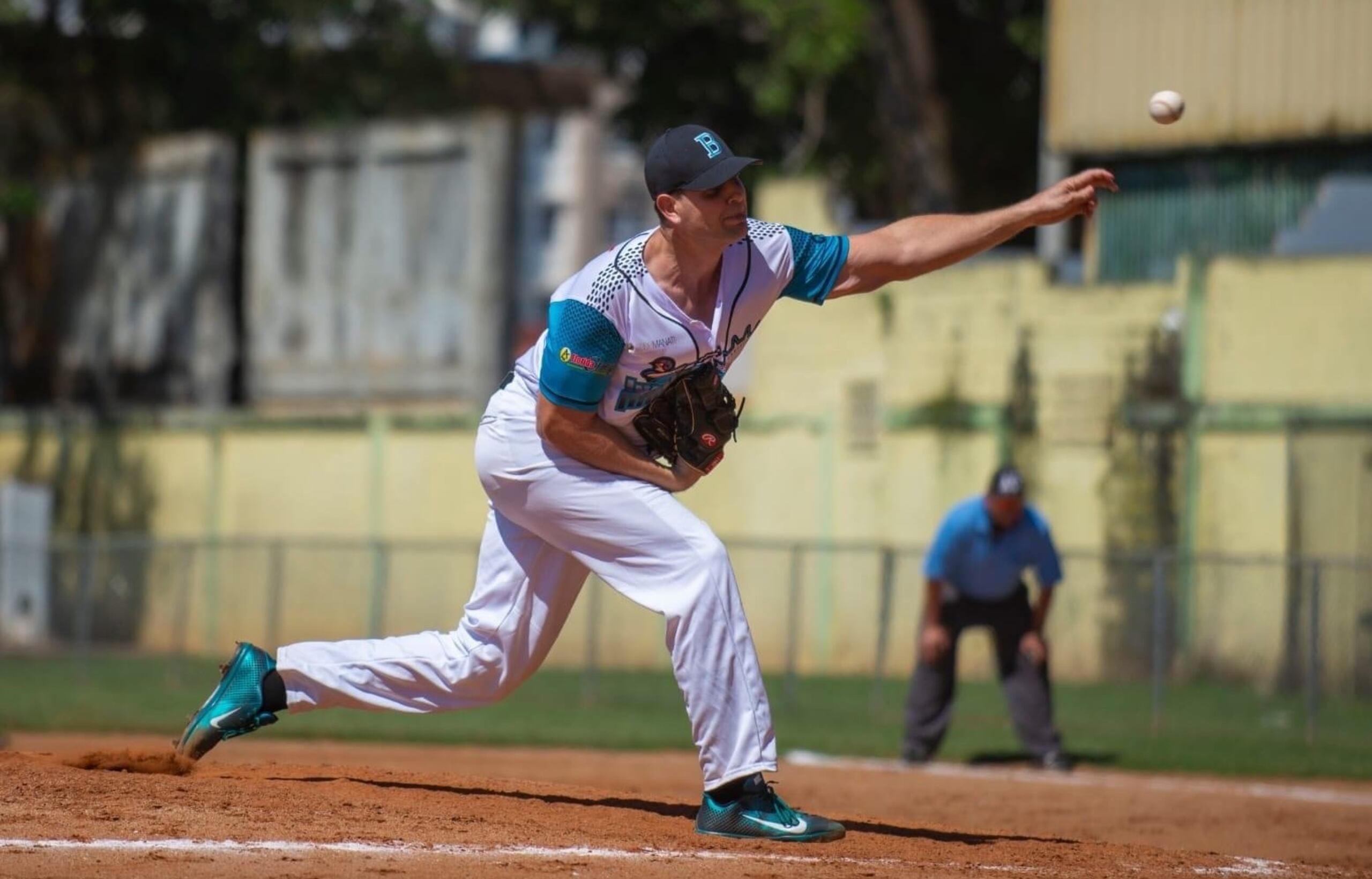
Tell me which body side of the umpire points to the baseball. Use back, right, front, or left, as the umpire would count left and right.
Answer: front

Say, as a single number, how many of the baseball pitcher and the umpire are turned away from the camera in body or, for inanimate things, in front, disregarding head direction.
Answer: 0

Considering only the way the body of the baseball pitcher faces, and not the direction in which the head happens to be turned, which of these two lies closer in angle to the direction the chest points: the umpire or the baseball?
the baseball

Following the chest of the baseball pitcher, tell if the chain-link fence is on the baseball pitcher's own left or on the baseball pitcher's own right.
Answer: on the baseball pitcher's own left

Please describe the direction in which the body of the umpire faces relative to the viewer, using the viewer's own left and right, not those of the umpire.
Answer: facing the viewer

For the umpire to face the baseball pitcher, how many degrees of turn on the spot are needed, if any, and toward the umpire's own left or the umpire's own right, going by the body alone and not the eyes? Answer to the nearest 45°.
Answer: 0° — they already face them
